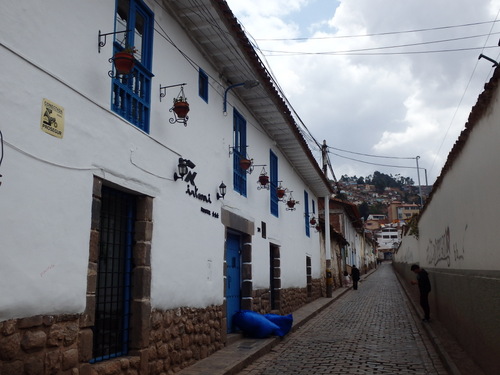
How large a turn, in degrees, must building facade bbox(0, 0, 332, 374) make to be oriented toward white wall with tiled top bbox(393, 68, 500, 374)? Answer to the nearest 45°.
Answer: approximately 45° to its left

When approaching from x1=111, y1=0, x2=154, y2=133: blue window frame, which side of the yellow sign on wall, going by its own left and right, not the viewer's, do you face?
left

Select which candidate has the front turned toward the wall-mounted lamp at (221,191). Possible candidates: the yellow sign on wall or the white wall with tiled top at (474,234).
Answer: the white wall with tiled top

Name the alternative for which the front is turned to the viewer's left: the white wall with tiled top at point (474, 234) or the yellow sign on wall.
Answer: the white wall with tiled top

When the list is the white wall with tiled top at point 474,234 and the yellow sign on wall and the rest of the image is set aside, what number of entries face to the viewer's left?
1

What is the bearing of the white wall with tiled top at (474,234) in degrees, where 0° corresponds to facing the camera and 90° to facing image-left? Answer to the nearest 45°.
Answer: approximately 90°

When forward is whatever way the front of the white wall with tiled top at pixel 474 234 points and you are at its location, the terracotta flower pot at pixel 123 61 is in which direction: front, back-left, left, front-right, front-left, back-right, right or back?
front-left

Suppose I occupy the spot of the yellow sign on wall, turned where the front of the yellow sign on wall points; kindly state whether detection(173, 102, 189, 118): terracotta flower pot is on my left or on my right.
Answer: on my left

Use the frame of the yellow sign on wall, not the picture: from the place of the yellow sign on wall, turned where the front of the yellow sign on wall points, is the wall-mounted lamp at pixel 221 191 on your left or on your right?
on your left

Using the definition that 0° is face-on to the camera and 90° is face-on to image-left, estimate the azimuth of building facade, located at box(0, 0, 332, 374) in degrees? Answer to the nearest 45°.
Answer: approximately 315°

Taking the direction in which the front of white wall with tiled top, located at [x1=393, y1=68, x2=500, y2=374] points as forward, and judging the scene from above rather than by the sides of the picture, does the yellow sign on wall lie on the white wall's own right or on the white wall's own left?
on the white wall's own left

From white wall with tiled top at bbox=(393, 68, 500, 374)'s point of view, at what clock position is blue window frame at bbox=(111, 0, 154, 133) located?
The blue window frame is roughly at 11 o'clock from the white wall with tiled top.

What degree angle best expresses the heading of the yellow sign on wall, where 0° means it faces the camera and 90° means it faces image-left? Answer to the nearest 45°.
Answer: approximately 315°

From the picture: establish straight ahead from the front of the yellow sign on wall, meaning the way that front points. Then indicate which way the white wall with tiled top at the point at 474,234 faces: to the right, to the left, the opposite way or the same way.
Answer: the opposite way

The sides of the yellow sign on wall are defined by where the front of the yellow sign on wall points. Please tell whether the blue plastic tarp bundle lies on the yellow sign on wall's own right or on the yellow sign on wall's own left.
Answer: on the yellow sign on wall's own left

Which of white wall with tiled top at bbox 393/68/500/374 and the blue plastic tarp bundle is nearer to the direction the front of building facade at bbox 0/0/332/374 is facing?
the white wall with tiled top
